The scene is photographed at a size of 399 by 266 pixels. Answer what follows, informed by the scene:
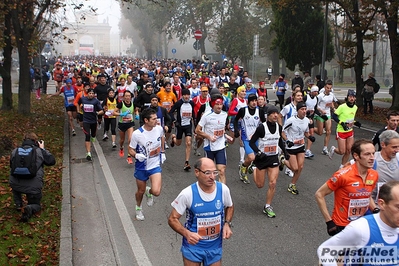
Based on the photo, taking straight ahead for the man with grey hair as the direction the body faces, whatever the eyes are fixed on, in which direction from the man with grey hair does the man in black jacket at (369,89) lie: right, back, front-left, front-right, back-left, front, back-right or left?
back-left

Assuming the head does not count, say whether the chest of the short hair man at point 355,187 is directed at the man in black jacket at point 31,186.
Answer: no

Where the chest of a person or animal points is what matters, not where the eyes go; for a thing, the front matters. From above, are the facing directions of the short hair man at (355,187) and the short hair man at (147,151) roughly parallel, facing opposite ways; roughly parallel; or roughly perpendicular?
roughly parallel

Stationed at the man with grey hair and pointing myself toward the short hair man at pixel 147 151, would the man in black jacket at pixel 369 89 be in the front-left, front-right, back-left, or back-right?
front-right

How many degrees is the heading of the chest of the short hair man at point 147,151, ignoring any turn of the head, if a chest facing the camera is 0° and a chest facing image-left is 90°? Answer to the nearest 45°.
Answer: approximately 315°

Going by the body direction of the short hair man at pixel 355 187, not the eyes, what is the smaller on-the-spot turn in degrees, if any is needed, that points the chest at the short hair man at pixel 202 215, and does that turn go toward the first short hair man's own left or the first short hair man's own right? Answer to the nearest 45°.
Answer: approximately 90° to the first short hair man's own right

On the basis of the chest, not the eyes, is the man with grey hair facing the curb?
no

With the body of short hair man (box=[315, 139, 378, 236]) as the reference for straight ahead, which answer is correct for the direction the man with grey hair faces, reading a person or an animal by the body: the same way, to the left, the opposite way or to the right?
the same way

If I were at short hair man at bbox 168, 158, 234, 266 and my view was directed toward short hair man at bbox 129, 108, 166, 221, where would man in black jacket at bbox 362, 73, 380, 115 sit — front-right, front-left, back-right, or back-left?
front-right

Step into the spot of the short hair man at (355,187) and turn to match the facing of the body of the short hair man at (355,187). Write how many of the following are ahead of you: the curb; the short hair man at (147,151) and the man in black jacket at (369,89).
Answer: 0

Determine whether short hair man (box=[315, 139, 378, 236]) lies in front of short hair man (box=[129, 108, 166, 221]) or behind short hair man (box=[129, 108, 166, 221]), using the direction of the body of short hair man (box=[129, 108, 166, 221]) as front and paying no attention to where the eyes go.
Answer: in front

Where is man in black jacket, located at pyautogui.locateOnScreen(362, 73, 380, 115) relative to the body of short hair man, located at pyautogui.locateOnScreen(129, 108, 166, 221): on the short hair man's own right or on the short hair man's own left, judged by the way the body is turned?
on the short hair man's own left
